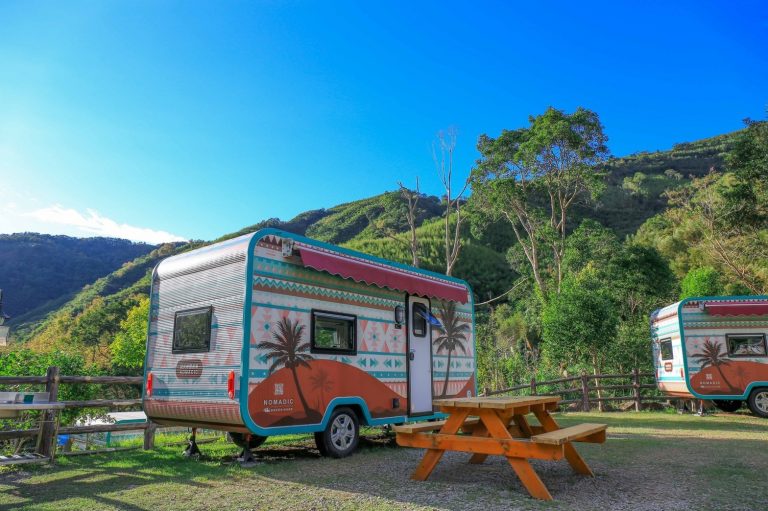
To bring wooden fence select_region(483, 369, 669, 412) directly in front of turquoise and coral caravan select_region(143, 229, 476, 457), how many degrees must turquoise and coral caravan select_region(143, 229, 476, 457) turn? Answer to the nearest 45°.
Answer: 0° — it already faces it

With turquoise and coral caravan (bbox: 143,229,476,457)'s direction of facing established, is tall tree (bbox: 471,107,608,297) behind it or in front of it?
in front

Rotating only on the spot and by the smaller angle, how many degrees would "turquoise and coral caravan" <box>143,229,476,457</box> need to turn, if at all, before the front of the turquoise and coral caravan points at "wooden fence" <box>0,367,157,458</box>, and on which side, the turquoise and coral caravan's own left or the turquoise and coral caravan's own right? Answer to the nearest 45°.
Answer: approximately 135° to the turquoise and coral caravan's own left

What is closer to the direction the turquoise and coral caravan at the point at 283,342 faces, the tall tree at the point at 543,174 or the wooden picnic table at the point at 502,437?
the tall tree

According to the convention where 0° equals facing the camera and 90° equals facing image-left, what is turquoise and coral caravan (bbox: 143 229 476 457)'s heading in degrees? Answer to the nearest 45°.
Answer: approximately 225°

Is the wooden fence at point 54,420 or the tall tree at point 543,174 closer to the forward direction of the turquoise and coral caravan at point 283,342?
the tall tree

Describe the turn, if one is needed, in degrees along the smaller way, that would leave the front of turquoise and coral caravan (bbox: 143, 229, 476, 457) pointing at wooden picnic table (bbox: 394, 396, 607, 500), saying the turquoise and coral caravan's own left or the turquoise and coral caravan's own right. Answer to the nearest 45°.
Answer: approximately 90° to the turquoise and coral caravan's own right
